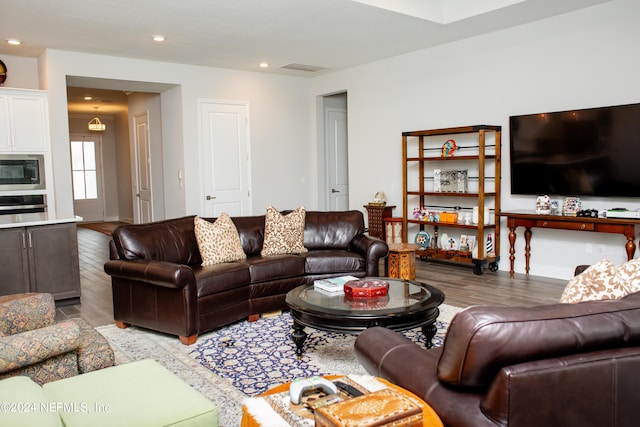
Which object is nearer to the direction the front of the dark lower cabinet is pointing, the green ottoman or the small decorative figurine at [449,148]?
the green ottoman

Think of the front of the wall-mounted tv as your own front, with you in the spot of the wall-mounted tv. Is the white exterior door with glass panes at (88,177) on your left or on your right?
on your right

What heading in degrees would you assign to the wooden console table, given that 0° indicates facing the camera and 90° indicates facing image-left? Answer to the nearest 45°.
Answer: approximately 45°

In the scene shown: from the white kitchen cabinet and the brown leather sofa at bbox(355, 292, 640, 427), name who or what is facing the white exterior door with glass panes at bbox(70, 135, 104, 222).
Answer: the brown leather sofa

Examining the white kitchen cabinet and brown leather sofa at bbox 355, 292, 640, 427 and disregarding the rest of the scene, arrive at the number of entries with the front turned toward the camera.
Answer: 1

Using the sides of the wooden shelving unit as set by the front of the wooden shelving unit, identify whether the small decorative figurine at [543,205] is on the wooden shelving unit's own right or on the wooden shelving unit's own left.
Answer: on the wooden shelving unit's own left

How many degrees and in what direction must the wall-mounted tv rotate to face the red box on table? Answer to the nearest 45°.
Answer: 0° — it already faces it

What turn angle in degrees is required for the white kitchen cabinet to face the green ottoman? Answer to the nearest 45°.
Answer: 0° — it already faces it

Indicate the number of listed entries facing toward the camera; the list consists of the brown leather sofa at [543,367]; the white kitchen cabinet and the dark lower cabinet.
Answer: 2

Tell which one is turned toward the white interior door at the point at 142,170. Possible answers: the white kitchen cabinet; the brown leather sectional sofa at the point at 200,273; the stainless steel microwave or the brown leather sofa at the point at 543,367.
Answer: the brown leather sofa at the point at 543,367

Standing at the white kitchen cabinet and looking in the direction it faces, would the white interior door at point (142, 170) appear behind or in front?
behind

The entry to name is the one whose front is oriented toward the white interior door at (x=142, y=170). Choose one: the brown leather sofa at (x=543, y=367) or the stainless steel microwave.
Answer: the brown leather sofa
